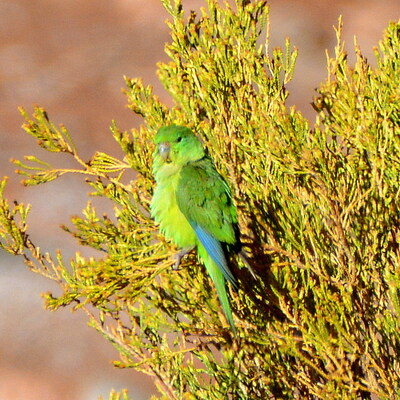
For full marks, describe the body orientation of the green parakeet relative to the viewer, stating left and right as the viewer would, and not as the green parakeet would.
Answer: facing the viewer and to the left of the viewer
